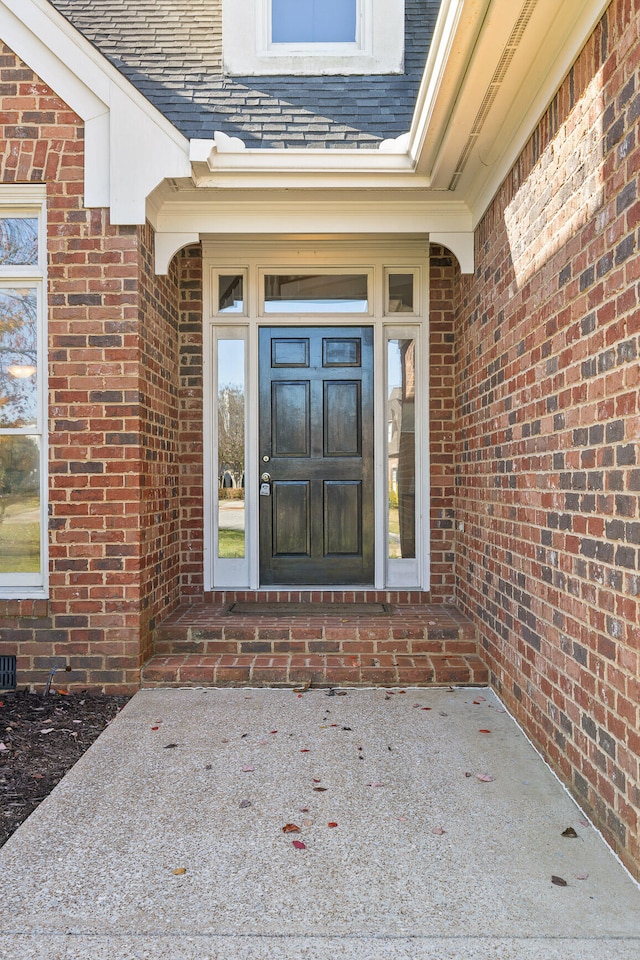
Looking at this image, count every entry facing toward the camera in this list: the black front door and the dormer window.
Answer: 2

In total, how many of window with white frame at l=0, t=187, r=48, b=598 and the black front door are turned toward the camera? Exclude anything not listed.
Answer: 2

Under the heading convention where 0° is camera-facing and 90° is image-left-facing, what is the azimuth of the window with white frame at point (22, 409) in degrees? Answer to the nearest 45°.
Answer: approximately 0°

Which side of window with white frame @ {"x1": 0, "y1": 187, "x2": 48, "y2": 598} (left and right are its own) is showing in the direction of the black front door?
left

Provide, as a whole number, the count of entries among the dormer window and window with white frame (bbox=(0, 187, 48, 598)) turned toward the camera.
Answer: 2

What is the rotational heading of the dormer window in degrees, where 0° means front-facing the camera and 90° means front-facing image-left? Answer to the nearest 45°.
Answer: approximately 0°

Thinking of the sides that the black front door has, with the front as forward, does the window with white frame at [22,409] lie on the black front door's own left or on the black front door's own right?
on the black front door's own right
